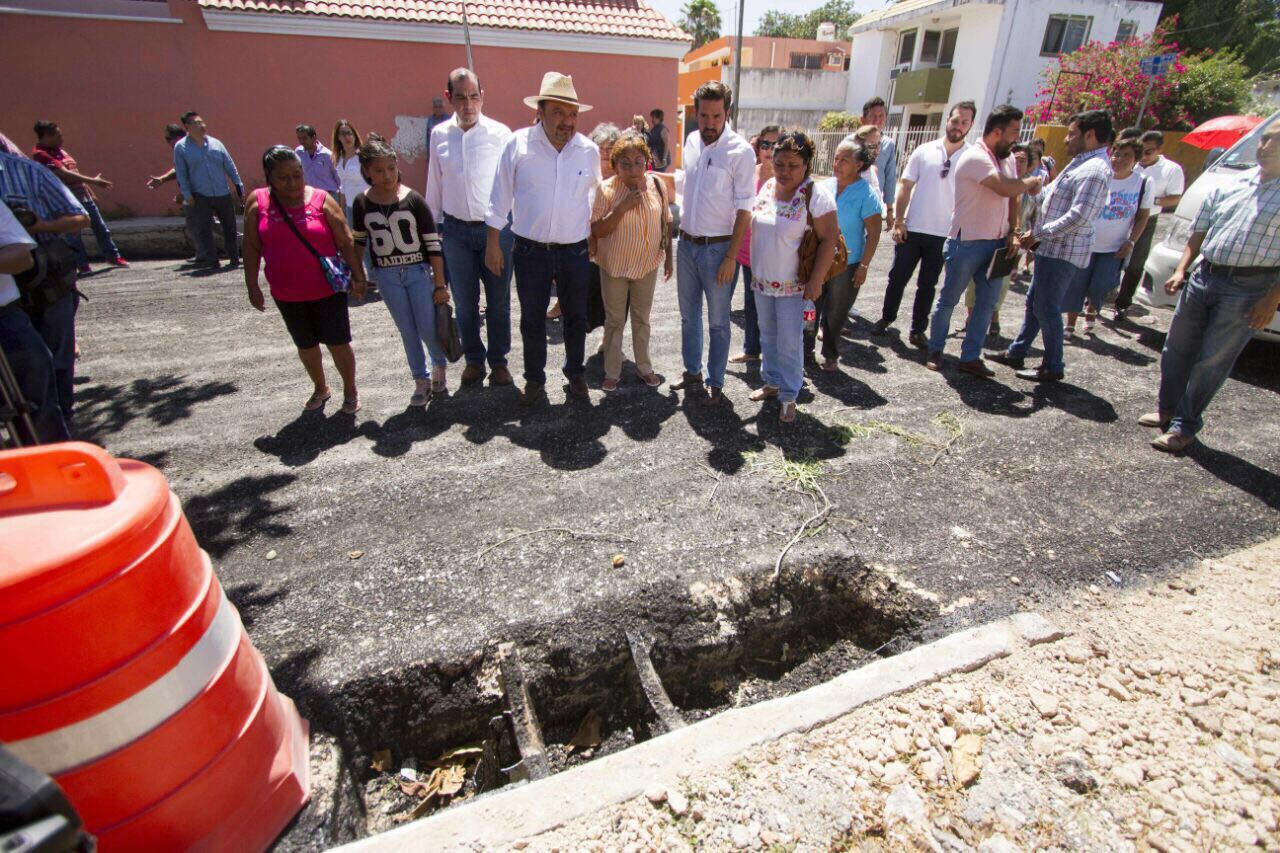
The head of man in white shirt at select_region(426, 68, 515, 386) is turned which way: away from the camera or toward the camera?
toward the camera

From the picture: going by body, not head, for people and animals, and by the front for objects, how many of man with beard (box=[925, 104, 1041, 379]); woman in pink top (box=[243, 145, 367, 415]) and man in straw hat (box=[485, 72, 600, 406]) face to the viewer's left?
0

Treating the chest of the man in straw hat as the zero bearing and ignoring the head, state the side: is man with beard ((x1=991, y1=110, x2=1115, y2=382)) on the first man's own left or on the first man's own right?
on the first man's own left

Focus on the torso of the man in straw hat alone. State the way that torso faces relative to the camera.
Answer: toward the camera

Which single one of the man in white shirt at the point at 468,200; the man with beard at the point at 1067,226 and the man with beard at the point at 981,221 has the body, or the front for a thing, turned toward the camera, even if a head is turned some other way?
the man in white shirt

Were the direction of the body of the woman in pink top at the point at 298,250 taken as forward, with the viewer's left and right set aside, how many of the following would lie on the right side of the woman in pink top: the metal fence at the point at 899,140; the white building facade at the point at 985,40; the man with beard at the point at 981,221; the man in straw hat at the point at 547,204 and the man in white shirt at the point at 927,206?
0

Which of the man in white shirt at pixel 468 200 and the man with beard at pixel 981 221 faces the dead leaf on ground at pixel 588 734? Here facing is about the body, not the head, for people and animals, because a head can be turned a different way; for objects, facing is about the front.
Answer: the man in white shirt

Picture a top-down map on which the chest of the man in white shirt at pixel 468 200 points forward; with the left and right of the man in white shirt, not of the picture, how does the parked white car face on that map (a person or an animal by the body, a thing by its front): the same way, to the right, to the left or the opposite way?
to the right

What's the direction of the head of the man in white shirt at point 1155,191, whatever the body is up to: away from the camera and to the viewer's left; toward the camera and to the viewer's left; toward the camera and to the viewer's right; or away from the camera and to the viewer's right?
toward the camera and to the viewer's left

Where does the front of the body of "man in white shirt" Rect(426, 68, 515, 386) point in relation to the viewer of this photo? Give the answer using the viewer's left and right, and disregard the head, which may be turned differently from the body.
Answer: facing the viewer

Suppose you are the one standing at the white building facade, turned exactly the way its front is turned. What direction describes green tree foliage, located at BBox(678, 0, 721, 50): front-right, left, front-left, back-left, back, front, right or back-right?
right

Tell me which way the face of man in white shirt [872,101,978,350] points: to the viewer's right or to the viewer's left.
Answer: to the viewer's left

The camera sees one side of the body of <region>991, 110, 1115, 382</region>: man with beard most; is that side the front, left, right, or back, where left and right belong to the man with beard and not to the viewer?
left

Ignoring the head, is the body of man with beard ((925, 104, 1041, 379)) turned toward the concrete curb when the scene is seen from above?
no

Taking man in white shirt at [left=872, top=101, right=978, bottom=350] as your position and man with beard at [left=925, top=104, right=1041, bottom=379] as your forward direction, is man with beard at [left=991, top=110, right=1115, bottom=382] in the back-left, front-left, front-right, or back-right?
front-left

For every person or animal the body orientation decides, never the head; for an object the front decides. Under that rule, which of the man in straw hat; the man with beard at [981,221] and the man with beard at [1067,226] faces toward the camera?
the man in straw hat

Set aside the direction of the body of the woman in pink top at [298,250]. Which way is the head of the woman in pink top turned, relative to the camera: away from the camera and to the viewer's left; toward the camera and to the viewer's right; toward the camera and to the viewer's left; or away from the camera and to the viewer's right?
toward the camera and to the viewer's right

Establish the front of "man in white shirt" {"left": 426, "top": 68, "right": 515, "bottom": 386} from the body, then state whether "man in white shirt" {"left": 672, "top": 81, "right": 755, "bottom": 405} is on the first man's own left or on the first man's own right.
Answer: on the first man's own left

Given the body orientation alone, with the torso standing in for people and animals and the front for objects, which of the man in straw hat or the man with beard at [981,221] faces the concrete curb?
the man in straw hat

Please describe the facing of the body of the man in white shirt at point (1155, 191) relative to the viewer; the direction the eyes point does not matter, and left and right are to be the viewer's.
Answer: facing the viewer and to the left of the viewer

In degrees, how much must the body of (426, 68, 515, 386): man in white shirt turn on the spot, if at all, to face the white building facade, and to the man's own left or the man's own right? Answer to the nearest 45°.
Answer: approximately 135° to the man's own left
